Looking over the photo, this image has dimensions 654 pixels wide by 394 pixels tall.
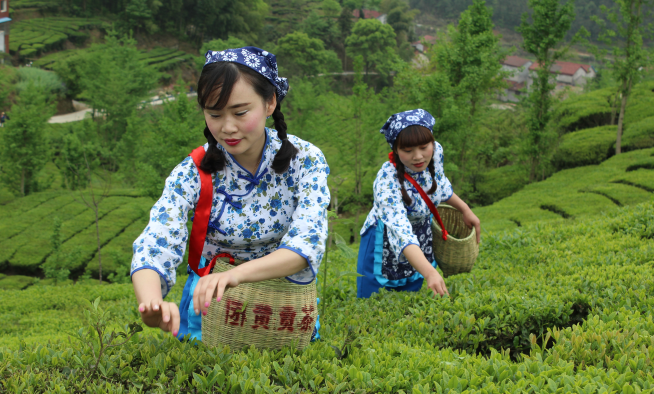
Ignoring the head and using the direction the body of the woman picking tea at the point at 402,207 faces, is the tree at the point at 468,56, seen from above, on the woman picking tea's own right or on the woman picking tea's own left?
on the woman picking tea's own left

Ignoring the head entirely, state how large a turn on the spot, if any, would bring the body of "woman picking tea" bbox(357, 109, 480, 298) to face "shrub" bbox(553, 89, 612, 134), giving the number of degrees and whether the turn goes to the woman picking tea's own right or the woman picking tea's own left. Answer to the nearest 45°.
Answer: approximately 135° to the woman picking tea's own left

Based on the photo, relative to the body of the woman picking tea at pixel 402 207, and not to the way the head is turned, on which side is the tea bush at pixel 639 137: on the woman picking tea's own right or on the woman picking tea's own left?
on the woman picking tea's own left

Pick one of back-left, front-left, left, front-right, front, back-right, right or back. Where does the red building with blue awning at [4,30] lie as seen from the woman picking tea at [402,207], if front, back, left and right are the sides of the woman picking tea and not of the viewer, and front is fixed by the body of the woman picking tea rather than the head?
back

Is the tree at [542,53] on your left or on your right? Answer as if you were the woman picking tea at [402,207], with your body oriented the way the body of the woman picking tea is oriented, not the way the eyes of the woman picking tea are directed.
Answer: on your left

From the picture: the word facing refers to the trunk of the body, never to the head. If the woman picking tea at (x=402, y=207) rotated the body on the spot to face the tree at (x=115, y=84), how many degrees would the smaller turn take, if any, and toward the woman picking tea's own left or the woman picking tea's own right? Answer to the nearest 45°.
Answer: approximately 180°

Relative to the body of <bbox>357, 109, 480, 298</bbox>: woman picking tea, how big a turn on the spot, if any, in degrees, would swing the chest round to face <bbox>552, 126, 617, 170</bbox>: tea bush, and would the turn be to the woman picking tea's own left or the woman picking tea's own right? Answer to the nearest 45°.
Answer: approximately 135° to the woman picking tea's own left

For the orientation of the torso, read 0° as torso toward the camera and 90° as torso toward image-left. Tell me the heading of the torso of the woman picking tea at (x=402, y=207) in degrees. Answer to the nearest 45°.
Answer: approximately 315°
